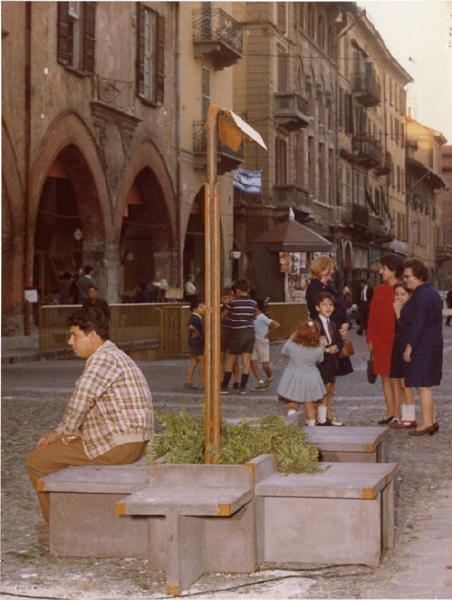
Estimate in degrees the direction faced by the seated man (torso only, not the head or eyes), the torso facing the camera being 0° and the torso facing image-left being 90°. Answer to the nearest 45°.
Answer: approximately 90°

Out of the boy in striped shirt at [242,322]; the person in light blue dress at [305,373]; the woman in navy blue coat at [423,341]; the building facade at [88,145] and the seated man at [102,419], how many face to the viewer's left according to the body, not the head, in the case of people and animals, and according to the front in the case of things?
2

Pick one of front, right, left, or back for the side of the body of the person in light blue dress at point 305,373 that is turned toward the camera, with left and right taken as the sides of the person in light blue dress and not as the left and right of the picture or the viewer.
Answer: back

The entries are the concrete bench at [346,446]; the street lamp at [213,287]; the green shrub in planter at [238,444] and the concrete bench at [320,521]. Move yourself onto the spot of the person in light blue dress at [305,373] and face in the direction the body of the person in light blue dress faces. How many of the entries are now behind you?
4
